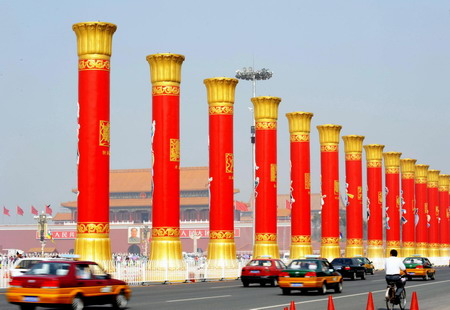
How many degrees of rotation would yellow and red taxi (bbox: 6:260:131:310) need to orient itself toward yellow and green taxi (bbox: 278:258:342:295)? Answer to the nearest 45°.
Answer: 0° — it already faces it

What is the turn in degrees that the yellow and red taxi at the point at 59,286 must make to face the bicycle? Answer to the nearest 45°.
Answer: approximately 45° to its right

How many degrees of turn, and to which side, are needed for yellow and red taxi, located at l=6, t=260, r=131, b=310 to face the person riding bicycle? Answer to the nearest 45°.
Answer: approximately 45° to its right

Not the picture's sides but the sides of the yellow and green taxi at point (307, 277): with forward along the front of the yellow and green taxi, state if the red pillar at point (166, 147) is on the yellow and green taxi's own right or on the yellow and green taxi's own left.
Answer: on the yellow and green taxi's own left

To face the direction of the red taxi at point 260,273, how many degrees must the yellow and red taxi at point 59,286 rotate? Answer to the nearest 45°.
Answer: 0° — it already faces it

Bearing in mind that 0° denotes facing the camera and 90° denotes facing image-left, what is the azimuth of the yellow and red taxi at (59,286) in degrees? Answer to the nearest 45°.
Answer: approximately 225°

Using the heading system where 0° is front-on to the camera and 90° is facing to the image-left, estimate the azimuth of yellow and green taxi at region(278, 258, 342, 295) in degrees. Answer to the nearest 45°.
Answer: approximately 225°
